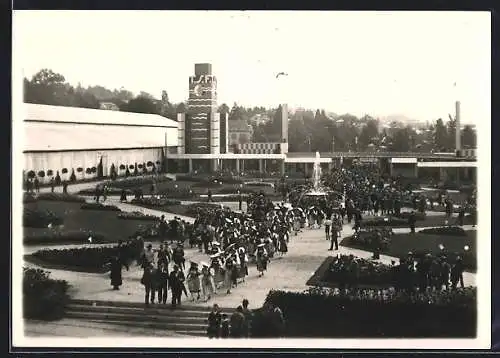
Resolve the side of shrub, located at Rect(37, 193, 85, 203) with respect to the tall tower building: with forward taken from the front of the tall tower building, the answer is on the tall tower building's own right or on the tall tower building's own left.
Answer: on the tall tower building's own right

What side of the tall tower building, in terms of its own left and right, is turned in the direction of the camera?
front

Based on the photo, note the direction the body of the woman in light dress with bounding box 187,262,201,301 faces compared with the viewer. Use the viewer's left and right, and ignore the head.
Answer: facing the viewer and to the left of the viewer

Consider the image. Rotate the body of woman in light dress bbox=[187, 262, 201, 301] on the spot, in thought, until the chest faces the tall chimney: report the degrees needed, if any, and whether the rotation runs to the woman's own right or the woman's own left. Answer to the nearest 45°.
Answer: approximately 135° to the woman's own left

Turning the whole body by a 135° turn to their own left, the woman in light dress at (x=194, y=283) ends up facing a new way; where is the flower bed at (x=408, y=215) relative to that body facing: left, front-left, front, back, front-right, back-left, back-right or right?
front

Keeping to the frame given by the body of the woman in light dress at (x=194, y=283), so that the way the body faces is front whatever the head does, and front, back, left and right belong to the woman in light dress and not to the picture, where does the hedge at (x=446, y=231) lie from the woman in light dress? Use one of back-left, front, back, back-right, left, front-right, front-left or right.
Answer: back-left

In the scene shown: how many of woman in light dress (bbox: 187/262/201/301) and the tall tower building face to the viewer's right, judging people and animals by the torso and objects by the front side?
0

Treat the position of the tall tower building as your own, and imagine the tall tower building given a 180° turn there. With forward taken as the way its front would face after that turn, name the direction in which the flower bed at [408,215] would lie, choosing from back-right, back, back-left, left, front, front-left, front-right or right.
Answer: right

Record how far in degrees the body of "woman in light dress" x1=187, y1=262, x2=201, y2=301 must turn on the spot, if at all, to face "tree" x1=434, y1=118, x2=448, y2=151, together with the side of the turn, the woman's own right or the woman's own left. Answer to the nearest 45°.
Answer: approximately 135° to the woman's own left

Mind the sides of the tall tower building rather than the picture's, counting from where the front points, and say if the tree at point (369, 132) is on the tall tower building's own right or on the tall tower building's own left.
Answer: on the tall tower building's own left

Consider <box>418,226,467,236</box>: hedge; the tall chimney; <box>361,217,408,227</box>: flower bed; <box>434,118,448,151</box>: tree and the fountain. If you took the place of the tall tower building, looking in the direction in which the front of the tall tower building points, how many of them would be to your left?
5
